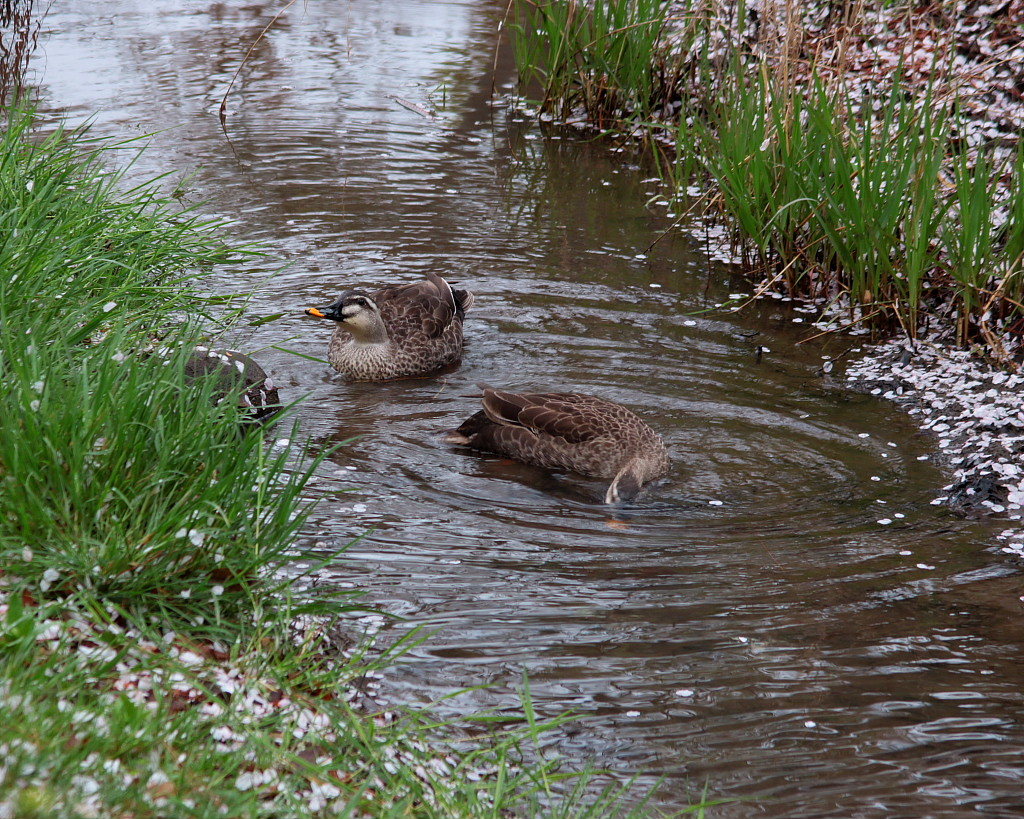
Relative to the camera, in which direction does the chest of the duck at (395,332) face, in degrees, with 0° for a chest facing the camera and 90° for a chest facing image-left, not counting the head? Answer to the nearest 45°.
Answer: approximately 45°

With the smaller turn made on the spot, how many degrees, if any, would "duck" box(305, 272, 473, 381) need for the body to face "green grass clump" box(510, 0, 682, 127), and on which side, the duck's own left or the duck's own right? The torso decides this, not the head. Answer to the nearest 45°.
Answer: approximately 180°

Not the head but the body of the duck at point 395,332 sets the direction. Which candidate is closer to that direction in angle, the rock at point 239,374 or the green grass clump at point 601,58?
the rock

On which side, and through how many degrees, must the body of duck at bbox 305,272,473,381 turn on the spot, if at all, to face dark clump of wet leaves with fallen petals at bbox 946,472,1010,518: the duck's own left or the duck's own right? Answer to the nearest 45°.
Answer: approximately 90° to the duck's own left

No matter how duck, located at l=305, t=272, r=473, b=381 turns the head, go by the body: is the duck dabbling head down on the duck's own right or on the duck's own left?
on the duck's own left

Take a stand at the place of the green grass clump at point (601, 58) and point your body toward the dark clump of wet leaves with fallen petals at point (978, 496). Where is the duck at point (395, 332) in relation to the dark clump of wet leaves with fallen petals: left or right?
right
